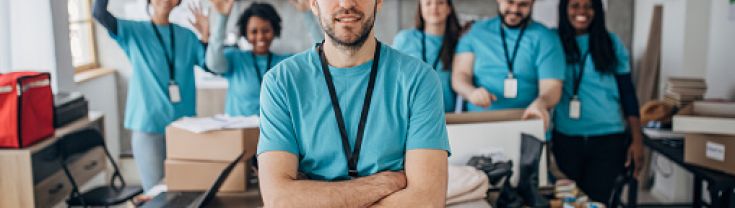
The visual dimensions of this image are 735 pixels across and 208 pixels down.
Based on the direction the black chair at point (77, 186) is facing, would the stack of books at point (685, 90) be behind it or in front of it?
in front
